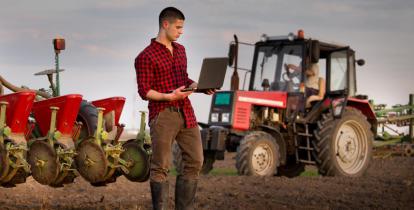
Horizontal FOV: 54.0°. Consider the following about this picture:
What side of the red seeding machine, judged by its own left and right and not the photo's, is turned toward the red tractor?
right

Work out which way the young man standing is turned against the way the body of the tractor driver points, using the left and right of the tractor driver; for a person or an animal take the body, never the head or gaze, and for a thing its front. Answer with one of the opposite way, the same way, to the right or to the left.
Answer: to the left

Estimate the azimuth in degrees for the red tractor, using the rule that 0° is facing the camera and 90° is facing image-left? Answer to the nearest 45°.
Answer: approximately 45°

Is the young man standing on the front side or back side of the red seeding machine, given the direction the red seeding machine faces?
on the back side

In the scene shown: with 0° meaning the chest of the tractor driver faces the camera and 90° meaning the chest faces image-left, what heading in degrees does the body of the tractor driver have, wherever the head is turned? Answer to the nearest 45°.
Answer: approximately 45°

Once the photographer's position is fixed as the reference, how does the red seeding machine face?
facing away from the viewer and to the left of the viewer
